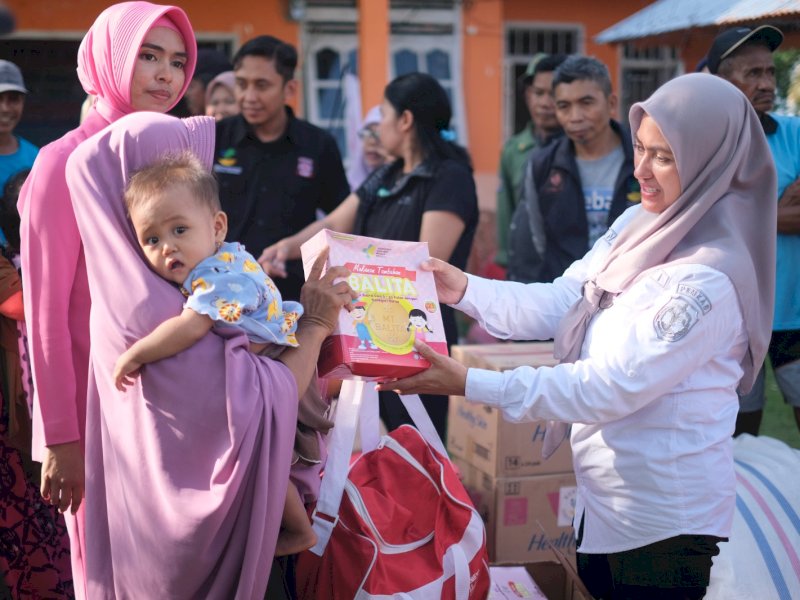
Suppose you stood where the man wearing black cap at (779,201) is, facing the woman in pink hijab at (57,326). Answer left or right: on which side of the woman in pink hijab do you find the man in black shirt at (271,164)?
right

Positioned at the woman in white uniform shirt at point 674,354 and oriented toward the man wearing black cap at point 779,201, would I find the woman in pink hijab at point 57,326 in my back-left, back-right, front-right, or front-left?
back-left

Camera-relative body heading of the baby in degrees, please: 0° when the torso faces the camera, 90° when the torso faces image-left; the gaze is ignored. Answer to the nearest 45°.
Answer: approximately 45°

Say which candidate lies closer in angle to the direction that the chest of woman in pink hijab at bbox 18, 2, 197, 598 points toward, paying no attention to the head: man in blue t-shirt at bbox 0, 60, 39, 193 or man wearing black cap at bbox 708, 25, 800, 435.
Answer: the man wearing black cap

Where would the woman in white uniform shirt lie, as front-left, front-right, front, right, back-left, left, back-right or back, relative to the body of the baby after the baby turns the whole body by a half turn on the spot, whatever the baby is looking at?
front-right

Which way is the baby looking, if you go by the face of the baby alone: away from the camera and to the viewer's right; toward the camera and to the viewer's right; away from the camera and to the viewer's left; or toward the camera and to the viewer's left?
toward the camera and to the viewer's left

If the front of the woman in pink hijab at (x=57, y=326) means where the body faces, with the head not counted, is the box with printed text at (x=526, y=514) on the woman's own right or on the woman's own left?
on the woman's own left

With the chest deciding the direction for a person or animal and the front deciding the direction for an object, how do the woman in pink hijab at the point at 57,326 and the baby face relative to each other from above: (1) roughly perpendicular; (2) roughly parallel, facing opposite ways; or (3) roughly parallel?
roughly perpendicular

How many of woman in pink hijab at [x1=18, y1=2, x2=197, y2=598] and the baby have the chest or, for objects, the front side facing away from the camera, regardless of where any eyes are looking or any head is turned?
0

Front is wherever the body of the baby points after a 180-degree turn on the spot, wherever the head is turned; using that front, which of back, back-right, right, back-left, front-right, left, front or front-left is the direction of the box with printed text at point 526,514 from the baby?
front

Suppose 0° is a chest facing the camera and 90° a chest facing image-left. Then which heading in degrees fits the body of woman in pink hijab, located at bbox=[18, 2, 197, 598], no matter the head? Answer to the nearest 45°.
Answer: approximately 315°
